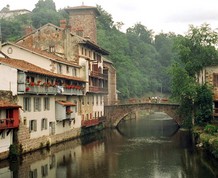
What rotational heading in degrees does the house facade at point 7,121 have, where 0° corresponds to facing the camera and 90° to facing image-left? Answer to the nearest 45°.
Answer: approximately 315°
